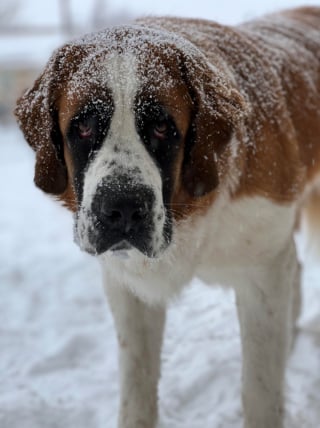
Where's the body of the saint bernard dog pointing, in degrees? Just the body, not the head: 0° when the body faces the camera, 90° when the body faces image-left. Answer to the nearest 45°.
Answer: approximately 45°
